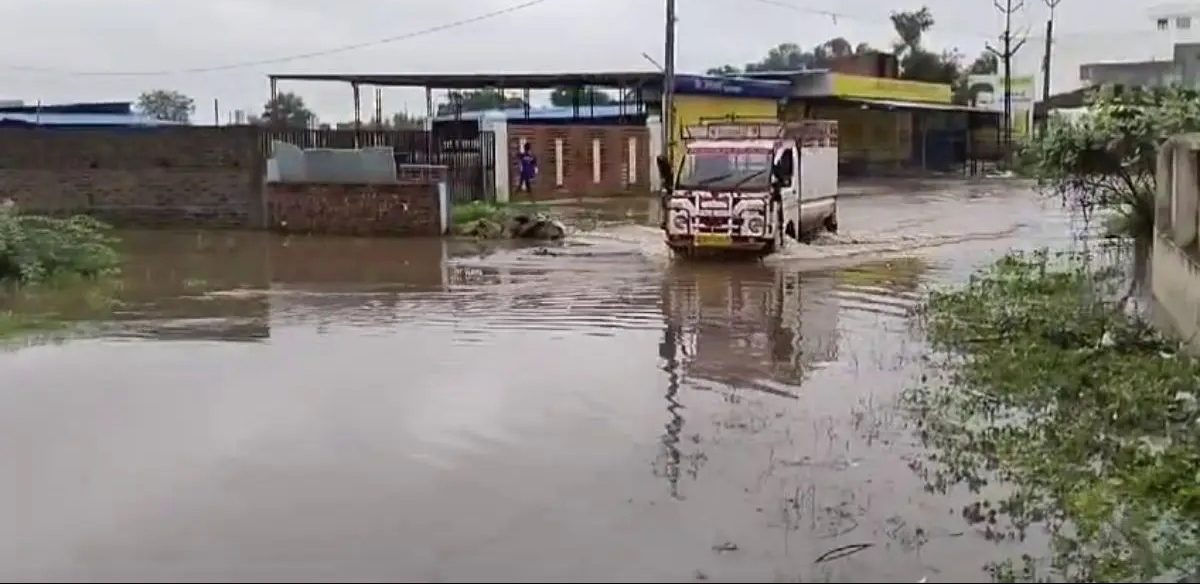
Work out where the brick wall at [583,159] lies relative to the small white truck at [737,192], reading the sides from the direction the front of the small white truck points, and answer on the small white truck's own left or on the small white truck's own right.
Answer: on the small white truck's own right

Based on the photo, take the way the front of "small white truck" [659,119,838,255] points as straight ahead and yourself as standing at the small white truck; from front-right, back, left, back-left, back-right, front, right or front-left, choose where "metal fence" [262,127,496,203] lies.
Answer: right

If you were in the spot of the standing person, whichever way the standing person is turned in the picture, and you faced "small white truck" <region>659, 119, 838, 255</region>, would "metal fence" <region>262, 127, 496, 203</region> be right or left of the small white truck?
right

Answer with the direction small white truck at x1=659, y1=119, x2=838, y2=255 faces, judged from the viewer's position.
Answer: facing the viewer and to the left of the viewer

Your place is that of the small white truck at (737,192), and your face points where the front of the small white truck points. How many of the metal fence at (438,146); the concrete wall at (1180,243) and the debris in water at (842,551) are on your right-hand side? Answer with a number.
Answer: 1

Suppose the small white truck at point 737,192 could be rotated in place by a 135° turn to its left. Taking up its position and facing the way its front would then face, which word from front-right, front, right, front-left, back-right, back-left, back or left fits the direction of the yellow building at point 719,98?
left

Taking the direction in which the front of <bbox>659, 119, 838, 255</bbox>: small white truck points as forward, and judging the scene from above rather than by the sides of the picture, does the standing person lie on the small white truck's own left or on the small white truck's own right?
on the small white truck's own right

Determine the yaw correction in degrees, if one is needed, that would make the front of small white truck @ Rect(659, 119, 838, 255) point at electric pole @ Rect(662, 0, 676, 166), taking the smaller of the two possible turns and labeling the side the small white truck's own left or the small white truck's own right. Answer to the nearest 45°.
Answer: approximately 135° to the small white truck's own right

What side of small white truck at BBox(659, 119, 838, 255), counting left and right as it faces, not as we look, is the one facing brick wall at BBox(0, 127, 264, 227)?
right

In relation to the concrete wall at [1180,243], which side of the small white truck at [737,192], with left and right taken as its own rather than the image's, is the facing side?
left

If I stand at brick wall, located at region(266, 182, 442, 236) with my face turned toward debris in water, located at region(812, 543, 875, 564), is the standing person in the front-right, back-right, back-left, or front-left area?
back-left

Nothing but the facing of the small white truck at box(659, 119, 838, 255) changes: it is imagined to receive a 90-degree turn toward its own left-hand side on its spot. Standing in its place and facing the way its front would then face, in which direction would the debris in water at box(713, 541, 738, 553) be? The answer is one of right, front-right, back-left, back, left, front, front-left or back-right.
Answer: front-right

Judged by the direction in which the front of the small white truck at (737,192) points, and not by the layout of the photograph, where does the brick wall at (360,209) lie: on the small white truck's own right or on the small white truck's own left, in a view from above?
on the small white truck's own right
